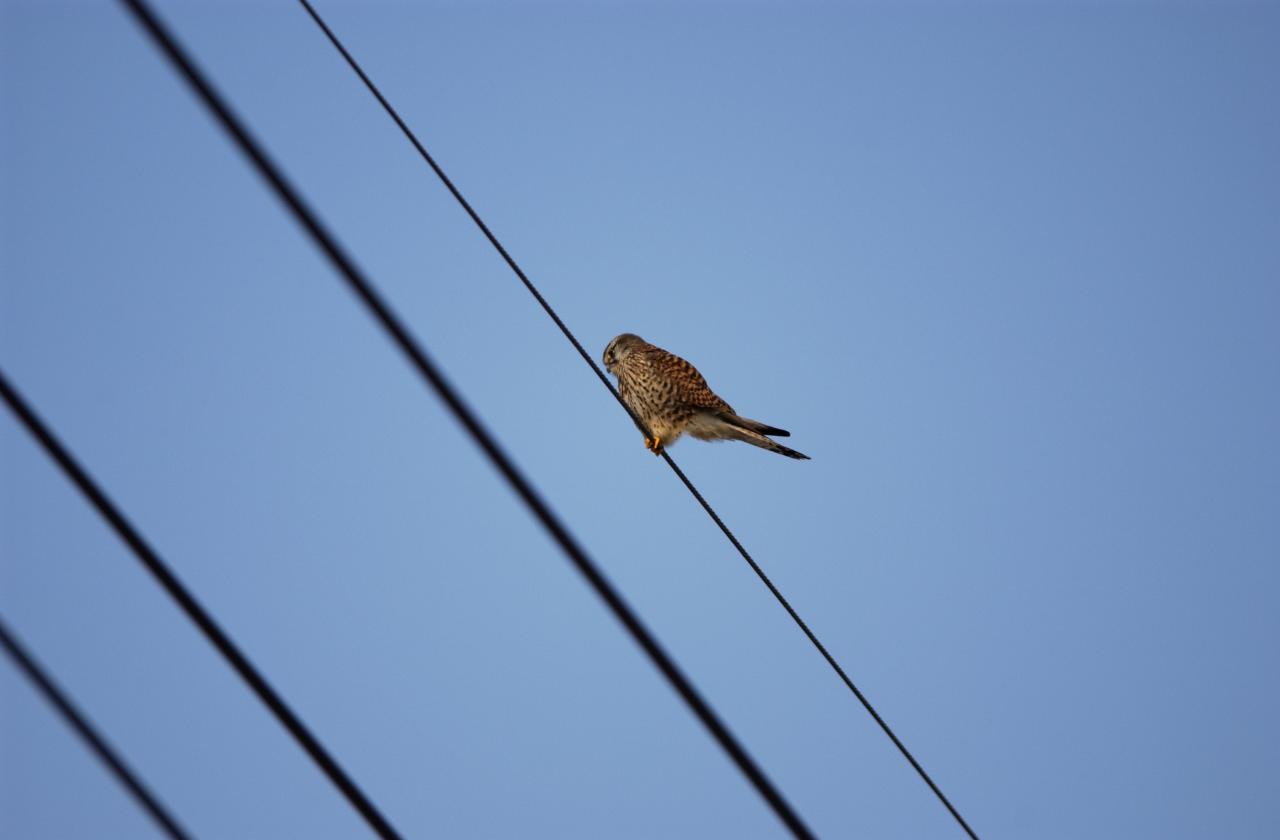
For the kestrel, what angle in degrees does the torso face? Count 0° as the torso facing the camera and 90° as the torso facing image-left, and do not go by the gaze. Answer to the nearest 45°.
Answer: approximately 90°
